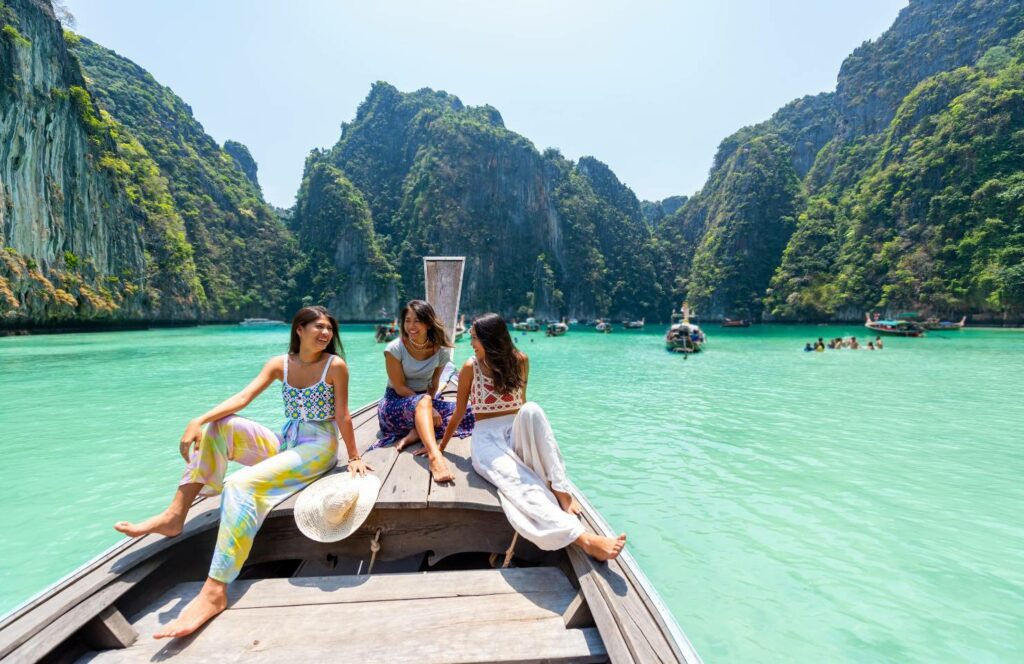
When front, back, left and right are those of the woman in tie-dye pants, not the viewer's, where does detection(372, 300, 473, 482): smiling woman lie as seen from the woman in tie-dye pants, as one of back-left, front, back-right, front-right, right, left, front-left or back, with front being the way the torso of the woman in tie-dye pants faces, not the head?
back

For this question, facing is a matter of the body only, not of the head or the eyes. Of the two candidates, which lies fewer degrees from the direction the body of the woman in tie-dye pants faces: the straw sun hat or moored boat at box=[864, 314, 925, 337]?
the straw sun hat

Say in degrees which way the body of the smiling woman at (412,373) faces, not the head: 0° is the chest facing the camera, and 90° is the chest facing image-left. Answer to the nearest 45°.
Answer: approximately 0°

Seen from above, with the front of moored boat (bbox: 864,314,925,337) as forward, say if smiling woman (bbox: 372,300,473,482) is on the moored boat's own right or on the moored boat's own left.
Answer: on the moored boat's own left

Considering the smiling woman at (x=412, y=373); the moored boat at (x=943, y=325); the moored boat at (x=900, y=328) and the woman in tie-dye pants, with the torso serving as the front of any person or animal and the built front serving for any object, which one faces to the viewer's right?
the moored boat at (x=943, y=325)

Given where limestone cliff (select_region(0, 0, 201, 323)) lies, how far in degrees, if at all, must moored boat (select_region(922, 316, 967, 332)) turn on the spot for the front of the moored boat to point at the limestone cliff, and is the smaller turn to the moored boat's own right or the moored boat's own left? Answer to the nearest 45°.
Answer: approximately 135° to the moored boat's own right

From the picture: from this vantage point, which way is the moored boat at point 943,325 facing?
to the viewer's right

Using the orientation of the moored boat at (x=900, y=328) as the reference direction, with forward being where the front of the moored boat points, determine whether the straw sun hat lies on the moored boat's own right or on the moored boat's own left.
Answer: on the moored boat's own left

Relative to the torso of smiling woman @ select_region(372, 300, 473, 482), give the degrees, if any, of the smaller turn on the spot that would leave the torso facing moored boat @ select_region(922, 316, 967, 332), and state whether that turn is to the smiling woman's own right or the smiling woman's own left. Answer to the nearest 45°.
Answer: approximately 135° to the smiling woman's own left

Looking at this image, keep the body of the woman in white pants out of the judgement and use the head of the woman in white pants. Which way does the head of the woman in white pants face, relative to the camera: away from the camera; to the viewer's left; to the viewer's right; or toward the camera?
to the viewer's left

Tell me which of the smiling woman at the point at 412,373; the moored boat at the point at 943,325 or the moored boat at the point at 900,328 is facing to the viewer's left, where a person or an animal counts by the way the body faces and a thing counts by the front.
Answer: the moored boat at the point at 900,328

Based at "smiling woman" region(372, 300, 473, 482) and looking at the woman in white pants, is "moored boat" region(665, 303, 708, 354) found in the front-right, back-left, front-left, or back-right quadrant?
back-left

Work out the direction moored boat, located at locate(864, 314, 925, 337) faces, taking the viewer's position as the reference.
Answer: facing to the left of the viewer

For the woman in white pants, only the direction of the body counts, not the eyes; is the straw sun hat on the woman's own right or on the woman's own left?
on the woman's own right
